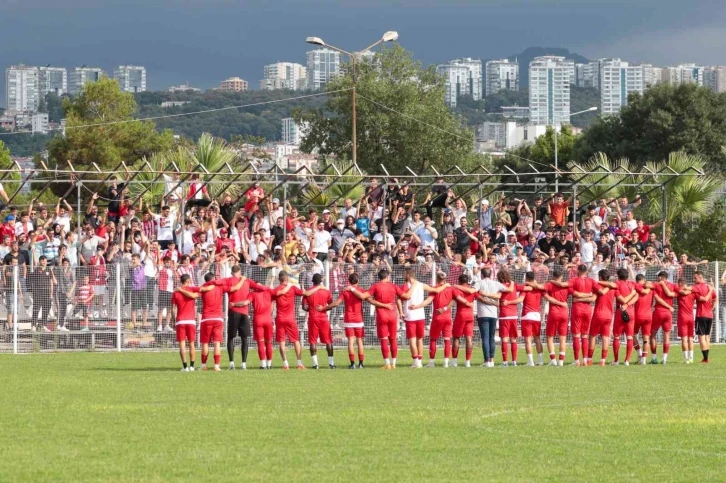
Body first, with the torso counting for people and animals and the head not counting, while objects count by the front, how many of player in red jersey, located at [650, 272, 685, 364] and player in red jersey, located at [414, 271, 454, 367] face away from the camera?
2

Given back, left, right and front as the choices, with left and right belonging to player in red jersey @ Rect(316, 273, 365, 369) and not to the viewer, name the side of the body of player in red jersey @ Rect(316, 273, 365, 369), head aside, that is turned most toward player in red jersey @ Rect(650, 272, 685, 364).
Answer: right

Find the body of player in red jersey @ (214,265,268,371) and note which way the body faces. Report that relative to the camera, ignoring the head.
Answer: away from the camera

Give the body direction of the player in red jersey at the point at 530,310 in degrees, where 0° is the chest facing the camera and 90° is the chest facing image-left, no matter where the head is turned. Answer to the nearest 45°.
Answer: approximately 180°

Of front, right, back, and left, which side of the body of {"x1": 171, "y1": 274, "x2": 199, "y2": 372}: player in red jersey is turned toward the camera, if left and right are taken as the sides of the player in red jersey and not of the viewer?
back

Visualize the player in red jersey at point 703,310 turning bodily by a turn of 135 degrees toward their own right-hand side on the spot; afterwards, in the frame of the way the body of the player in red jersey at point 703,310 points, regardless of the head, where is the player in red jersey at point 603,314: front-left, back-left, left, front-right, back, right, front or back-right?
back-right

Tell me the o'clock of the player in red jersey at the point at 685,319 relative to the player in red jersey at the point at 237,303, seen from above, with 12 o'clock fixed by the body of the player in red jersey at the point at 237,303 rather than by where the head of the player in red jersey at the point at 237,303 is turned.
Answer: the player in red jersey at the point at 685,319 is roughly at 3 o'clock from the player in red jersey at the point at 237,303.

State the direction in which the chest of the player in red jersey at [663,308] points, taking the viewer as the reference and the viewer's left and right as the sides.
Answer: facing away from the viewer

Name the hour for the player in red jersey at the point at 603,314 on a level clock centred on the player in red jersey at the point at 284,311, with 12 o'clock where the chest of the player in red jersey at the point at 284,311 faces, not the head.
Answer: the player in red jersey at the point at 603,314 is roughly at 3 o'clock from the player in red jersey at the point at 284,311.

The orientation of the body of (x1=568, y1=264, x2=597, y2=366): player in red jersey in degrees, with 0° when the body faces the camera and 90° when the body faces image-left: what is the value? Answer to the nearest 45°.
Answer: approximately 180°

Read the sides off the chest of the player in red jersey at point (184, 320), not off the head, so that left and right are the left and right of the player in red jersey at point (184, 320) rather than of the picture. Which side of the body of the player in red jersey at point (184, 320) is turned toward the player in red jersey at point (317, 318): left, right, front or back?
right
